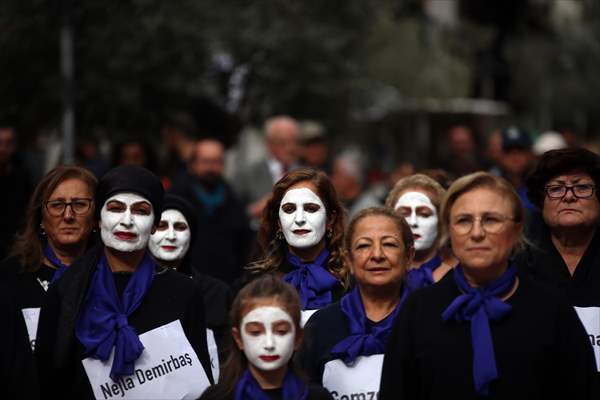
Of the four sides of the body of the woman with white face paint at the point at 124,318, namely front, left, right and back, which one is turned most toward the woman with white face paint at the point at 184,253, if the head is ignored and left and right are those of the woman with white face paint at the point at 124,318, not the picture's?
back

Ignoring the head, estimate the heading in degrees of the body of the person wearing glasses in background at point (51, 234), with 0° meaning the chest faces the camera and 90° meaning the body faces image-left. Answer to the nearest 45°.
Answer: approximately 315°

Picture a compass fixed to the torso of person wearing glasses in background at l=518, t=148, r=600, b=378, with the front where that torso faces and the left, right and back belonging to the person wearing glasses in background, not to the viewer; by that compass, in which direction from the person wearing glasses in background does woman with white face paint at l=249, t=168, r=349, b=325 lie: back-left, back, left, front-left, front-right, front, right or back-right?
right

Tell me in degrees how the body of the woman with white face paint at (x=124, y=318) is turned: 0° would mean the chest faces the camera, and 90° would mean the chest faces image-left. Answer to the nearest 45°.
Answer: approximately 0°

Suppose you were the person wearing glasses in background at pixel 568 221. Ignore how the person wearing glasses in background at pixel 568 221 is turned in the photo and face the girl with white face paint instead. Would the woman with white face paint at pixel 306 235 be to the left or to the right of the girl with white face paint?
right

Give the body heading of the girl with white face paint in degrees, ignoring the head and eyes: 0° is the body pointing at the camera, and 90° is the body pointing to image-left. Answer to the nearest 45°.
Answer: approximately 0°
